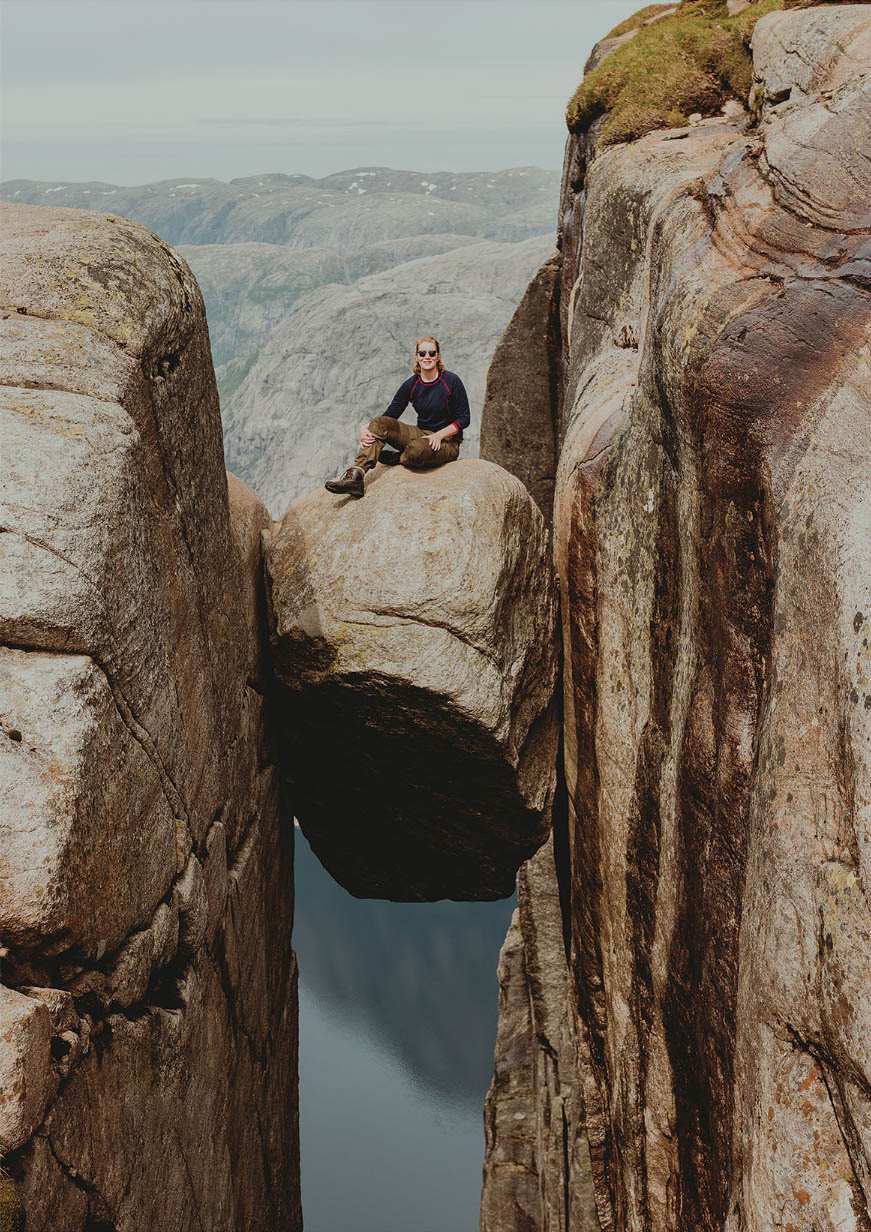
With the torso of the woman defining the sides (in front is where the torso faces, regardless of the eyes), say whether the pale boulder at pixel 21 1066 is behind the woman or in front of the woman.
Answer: in front

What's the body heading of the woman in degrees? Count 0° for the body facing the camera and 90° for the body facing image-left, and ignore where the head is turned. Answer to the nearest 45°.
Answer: approximately 45°
